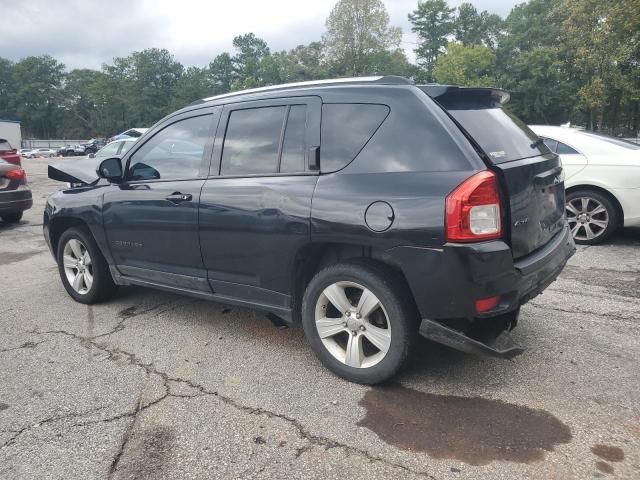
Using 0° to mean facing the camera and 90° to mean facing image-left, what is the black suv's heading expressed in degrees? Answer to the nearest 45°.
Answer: approximately 135°

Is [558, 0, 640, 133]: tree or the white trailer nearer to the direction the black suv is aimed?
the white trailer

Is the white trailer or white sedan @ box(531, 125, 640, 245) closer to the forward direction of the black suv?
the white trailer

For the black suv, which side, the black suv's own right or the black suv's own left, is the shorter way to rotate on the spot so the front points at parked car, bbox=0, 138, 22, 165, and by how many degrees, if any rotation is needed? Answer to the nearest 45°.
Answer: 0° — it already faces it

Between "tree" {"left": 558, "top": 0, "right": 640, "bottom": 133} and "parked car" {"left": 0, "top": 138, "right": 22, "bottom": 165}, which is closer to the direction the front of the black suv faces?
the parked car

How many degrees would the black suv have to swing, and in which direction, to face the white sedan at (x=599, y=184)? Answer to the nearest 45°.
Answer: approximately 90° to its right

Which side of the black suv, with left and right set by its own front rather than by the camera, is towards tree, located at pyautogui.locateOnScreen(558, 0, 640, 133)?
right

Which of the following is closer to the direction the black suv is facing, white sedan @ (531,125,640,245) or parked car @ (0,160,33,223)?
the parked car
